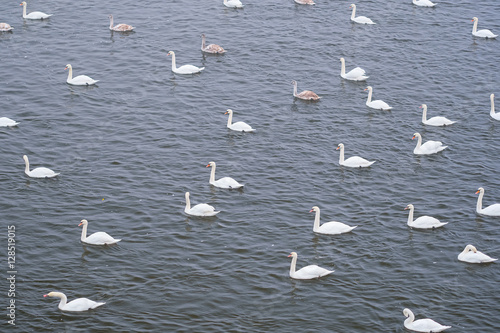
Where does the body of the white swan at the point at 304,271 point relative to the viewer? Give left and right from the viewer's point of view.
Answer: facing to the left of the viewer

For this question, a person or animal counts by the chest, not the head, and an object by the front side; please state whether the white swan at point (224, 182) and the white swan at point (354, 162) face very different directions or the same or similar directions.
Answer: same or similar directions

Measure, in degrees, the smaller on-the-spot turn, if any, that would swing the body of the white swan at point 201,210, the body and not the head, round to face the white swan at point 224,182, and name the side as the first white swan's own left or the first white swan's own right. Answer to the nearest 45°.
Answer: approximately 135° to the first white swan's own right

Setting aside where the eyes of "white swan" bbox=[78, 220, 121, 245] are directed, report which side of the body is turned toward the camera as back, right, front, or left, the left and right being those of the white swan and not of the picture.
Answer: left

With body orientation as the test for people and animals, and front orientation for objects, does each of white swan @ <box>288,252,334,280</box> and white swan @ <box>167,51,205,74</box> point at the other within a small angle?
no

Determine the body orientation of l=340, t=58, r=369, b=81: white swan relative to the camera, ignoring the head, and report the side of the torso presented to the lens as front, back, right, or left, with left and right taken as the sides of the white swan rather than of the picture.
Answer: left

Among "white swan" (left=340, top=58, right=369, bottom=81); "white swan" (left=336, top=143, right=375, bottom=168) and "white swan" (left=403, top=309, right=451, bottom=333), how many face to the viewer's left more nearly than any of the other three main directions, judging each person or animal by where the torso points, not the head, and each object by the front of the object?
3

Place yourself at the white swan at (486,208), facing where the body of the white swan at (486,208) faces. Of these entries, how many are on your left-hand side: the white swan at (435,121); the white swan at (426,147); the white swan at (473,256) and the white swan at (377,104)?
1

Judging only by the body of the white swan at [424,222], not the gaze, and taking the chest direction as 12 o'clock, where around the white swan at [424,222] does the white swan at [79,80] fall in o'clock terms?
the white swan at [79,80] is roughly at 1 o'clock from the white swan at [424,222].

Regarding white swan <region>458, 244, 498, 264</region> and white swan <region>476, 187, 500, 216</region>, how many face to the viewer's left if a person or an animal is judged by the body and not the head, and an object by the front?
2

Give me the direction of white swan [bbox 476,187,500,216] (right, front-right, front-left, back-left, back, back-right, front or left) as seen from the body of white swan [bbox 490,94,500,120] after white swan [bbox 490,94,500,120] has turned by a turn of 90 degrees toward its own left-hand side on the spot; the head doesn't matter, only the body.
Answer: front

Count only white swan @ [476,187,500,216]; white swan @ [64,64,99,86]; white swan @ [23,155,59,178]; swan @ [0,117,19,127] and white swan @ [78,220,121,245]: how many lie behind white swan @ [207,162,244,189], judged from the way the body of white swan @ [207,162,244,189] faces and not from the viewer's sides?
1

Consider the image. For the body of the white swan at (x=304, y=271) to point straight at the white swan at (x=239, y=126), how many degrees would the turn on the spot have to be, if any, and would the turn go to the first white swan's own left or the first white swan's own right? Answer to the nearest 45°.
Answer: approximately 90° to the first white swan's own right

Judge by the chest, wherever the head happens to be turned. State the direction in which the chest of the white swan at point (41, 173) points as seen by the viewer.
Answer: to the viewer's left

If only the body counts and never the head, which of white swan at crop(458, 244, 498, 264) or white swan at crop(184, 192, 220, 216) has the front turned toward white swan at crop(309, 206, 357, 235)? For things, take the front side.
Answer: white swan at crop(458, 244, 498, 264)

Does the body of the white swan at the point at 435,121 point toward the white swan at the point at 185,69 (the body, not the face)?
yes

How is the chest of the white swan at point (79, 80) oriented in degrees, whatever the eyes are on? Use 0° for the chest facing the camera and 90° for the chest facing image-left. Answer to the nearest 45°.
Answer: approximately 90°

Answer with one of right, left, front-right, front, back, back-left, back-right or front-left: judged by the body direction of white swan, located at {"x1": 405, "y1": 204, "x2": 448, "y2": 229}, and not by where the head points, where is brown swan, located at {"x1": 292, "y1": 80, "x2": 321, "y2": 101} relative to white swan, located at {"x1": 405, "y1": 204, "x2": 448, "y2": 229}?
front-right

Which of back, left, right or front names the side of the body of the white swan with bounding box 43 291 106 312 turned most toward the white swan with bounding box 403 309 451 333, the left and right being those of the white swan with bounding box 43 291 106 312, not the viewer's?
back

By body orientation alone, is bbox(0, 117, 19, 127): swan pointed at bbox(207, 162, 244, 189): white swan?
no

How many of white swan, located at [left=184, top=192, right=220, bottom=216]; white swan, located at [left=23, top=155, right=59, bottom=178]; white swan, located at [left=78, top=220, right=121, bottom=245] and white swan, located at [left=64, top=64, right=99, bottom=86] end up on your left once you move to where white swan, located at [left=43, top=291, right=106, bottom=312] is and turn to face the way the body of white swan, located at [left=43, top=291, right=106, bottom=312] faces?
0

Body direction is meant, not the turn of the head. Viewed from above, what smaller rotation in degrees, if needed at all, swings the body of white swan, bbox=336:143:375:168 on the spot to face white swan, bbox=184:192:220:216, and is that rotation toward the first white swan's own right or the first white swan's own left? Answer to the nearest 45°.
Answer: approximately 45° to the first white swan's own left

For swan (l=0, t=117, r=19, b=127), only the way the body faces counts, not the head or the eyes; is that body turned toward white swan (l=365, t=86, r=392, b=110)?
no

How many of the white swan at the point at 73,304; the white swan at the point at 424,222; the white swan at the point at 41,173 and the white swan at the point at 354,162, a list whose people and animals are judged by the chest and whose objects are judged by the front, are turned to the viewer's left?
4
